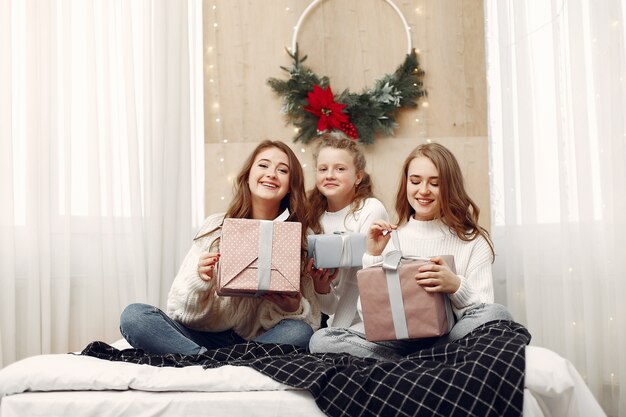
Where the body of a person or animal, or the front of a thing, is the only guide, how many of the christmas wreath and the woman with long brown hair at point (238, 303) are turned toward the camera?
2

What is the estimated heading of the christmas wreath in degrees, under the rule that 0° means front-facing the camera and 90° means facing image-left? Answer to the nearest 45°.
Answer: approximately 0°

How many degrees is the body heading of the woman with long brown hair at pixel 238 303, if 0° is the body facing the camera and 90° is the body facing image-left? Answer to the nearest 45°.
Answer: approximately 0°
